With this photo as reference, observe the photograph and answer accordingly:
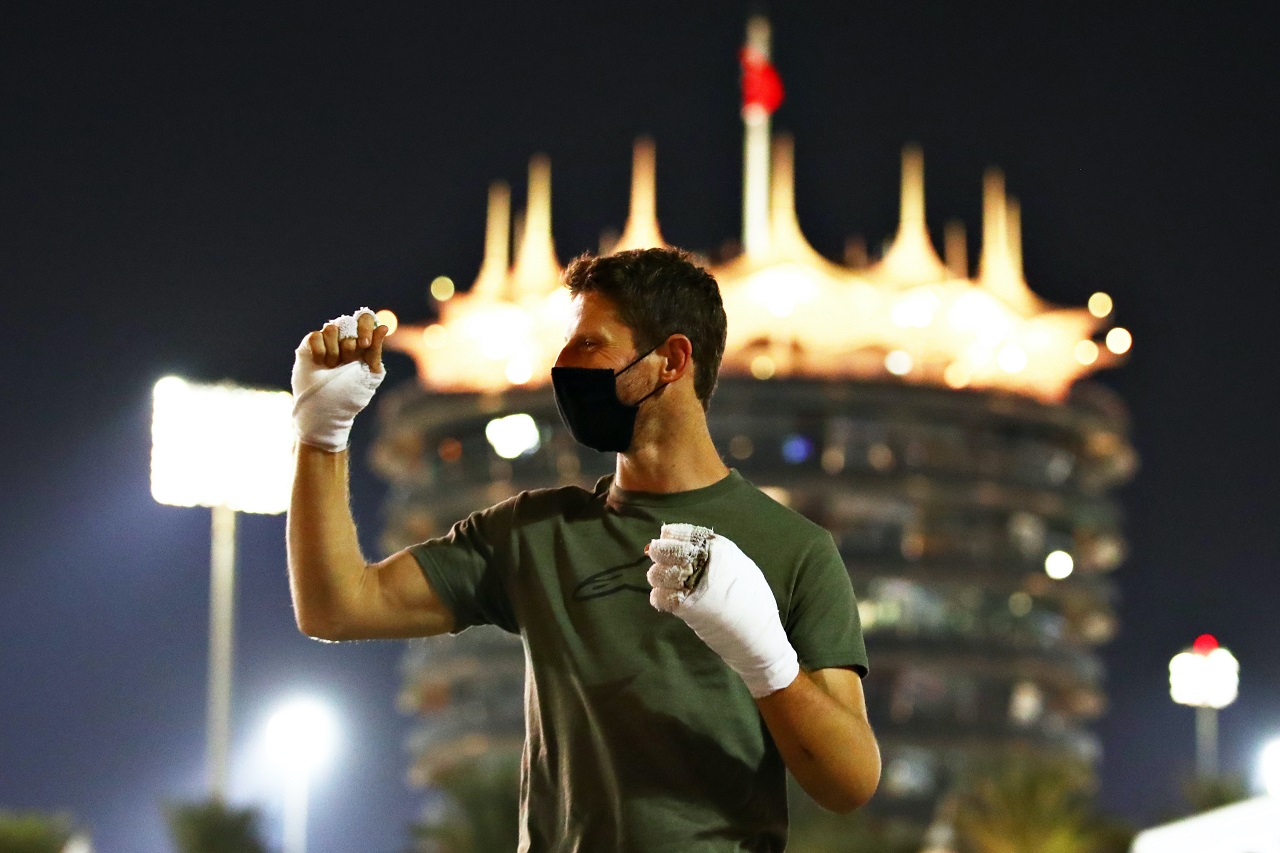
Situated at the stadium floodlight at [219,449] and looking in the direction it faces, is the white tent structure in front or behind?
in front

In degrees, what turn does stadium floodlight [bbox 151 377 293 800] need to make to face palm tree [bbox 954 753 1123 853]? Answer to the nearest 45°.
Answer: approximately 90° to its left

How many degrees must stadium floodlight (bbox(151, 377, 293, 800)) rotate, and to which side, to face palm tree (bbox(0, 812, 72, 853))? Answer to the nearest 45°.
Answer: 0° — it already faces it

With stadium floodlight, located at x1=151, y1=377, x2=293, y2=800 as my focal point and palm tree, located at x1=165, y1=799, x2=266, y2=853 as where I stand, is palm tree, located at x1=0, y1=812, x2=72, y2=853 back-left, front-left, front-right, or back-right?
back-left

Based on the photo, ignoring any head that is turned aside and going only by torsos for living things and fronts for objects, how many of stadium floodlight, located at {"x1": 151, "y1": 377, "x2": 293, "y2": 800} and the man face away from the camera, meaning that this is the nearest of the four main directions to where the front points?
0

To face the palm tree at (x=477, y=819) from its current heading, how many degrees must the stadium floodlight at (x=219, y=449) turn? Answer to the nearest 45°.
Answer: approximately 45° to its left

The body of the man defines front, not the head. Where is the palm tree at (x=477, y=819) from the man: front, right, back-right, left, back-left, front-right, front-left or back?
back-right

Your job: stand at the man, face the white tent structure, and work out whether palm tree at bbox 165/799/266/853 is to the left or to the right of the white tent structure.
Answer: left

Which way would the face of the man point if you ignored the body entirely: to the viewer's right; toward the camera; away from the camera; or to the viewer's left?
to the viewer's left
